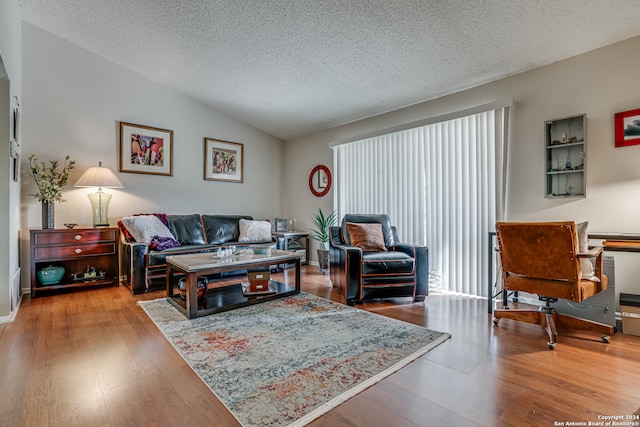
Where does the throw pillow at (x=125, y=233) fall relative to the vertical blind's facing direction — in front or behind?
in front

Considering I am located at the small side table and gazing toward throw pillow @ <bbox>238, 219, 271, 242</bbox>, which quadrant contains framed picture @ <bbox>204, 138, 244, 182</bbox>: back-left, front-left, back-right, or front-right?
front-right

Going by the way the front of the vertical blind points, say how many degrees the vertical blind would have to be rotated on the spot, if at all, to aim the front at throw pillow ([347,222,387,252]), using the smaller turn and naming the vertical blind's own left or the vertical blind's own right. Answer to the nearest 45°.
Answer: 0° — it already faces it

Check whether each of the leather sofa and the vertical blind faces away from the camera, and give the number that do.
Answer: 0

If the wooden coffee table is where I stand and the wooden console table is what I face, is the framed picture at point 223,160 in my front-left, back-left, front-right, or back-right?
front-right

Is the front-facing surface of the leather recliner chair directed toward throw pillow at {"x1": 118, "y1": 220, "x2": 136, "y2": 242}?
no

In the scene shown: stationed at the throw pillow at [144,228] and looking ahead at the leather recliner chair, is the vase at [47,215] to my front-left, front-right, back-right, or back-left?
back-right

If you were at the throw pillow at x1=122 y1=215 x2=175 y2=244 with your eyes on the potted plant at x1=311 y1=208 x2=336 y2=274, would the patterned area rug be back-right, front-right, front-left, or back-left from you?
front-right

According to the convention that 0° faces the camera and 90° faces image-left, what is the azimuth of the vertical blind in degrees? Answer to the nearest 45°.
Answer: approximately 45°

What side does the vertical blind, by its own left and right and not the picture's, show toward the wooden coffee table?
front

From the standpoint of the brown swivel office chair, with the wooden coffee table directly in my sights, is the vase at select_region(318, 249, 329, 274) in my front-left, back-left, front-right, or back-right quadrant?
front-right

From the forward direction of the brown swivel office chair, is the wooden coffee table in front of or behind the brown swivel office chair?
behind

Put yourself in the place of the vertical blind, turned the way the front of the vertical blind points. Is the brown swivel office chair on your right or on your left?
on your left
